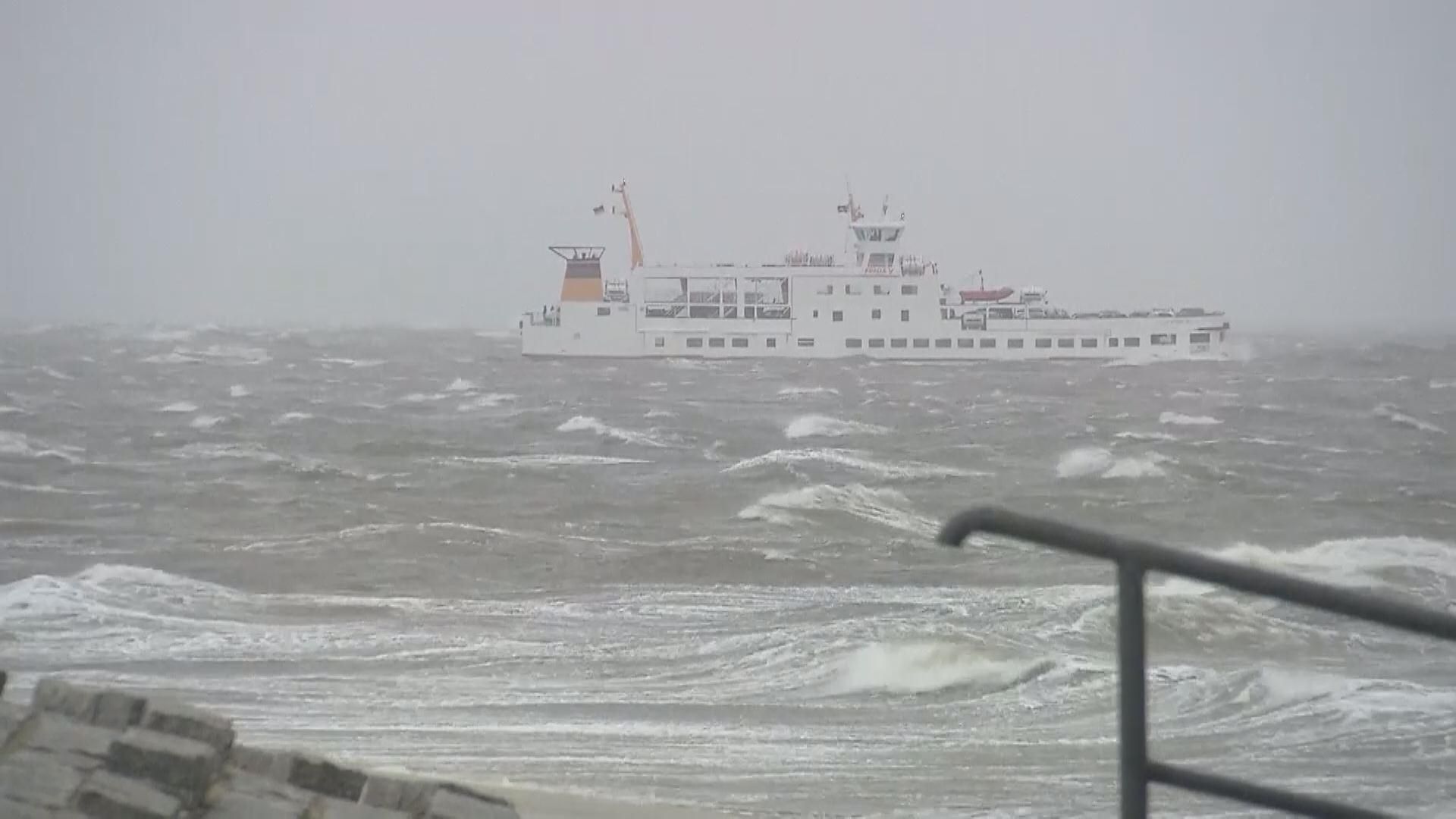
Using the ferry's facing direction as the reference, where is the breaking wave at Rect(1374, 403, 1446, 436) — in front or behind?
in front

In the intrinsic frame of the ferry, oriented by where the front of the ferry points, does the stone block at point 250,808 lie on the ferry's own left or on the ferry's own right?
on the ferry's own right

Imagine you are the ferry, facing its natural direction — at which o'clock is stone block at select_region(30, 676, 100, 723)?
The stone block is roughly at 4 o'clock from the ferry.

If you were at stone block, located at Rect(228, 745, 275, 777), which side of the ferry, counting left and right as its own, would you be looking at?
right

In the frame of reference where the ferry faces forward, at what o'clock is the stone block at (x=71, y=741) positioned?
The stone block is roughly at 4 o'clock from the ferry.

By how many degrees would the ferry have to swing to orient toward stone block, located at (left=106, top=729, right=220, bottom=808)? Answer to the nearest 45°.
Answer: approximately 90° to its right

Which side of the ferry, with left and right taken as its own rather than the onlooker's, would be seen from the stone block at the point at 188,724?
right

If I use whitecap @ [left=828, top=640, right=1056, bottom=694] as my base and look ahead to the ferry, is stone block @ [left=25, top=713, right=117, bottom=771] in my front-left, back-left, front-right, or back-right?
back-left

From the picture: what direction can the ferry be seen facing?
to the viewer's right
